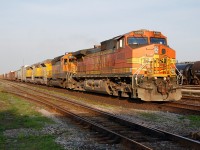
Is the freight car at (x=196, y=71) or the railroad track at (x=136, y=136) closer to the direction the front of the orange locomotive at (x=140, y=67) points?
the railroad track

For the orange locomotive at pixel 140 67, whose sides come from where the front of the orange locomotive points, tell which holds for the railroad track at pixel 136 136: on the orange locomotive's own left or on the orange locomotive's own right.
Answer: on the orange locomotive's own right

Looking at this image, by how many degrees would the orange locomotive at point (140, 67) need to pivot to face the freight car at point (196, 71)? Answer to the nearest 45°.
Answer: approximately 90° to its left

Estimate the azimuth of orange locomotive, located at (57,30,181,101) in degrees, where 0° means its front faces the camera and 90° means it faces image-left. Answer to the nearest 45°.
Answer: approximately 315°
